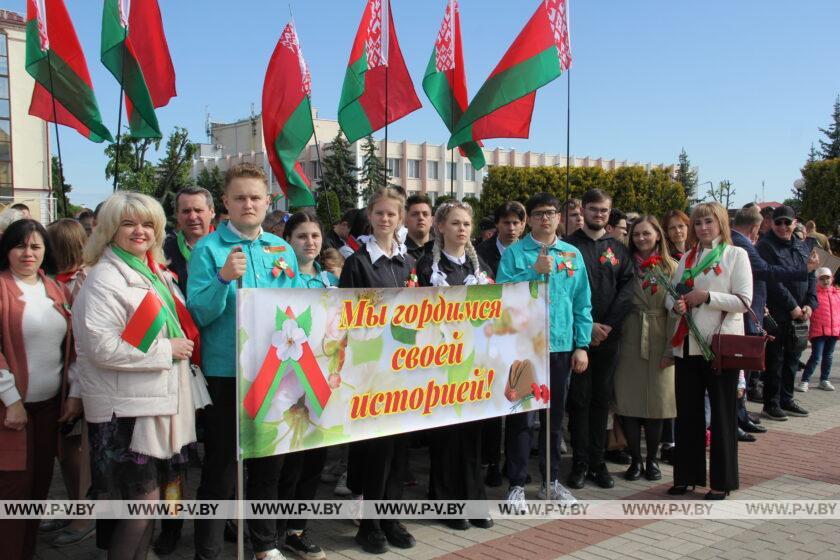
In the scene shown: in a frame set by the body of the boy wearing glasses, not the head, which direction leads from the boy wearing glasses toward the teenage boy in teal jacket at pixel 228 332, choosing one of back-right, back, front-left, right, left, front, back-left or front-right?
front-right

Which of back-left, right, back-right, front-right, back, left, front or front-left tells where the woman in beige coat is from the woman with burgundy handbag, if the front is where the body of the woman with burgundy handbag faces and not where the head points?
right

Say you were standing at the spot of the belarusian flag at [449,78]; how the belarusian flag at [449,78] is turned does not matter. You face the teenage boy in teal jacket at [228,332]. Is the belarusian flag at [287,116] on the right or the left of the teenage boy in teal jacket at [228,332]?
right

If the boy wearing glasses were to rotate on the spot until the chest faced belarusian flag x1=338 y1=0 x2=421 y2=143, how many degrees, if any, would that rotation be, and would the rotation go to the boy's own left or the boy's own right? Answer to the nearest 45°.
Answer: approximately 135° to the boy's own right

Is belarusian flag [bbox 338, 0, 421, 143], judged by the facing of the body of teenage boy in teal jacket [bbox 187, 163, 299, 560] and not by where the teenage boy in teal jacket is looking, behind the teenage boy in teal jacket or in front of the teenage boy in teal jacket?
behind

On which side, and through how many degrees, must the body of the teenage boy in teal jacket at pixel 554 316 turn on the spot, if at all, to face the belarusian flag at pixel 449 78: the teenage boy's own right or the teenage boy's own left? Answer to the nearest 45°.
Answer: approximately 180°

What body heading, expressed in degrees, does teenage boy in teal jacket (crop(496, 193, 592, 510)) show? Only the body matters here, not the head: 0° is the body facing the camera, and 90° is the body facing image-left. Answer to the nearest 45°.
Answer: approximately 0°

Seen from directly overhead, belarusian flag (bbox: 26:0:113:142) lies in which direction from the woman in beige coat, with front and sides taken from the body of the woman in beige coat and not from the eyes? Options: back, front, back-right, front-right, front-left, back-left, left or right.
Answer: right

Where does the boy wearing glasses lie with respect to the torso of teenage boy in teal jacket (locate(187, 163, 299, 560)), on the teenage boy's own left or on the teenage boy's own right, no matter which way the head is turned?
on the teenage boy's own left

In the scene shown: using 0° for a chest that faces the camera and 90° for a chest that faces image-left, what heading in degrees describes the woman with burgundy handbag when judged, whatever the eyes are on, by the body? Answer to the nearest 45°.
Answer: approximately 45°

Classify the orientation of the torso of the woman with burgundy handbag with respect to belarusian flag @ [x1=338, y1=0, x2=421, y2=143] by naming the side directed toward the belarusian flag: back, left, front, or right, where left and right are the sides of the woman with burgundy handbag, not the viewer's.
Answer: right
